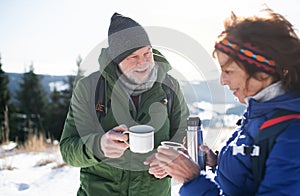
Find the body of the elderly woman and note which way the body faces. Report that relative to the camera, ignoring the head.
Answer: to the viewer's left

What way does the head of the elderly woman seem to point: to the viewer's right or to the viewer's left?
to the viewer's left

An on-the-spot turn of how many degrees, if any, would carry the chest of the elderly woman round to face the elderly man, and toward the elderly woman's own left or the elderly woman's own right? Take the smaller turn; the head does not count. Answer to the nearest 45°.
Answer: approximately 45° to the elderly woman's own right
